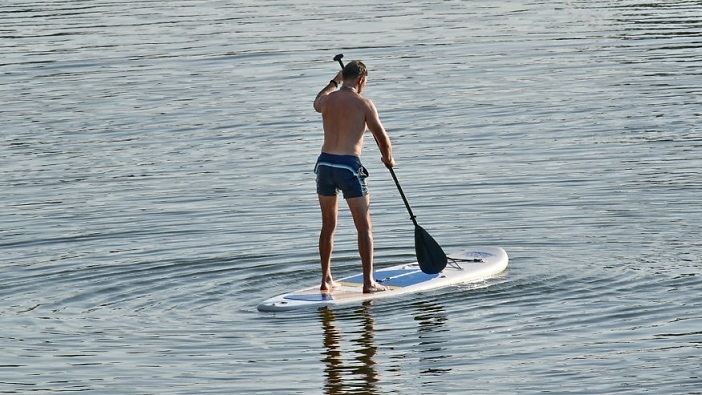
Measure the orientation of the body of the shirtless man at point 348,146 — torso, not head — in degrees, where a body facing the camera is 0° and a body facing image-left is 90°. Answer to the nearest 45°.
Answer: approximately 225°

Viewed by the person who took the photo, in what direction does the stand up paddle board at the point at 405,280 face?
facing away from the viewer and to the right of the viewer

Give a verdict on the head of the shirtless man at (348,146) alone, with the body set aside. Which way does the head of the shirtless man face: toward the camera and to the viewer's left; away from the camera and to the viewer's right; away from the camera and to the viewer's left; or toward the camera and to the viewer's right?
away from the camera and to the viewer's right
